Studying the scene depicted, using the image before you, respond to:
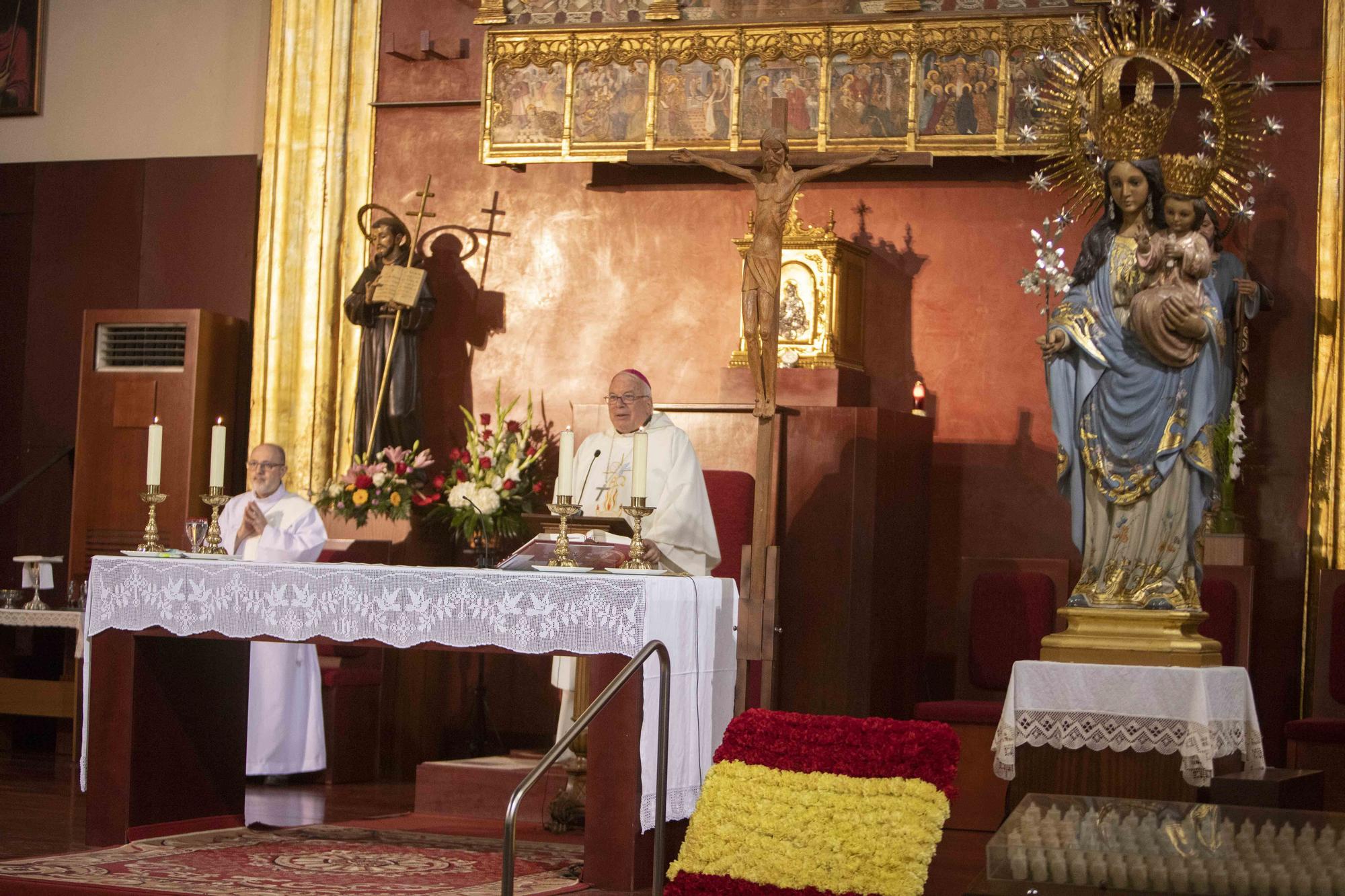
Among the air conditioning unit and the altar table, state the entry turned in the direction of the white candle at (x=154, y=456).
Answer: the air conditioning unit

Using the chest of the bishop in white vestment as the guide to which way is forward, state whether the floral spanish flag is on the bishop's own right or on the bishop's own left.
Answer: on the bishop's own left

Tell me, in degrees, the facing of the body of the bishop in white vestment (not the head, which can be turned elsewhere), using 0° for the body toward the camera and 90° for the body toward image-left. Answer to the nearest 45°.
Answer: approximately 45°

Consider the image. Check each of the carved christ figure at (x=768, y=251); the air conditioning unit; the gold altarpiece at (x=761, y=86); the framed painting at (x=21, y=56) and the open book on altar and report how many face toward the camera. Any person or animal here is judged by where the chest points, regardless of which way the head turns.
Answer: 4

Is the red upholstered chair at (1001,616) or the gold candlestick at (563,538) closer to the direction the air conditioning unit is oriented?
the gold candlestick

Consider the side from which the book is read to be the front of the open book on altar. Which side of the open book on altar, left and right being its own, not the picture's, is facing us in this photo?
back

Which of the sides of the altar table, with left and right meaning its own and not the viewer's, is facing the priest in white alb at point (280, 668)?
back

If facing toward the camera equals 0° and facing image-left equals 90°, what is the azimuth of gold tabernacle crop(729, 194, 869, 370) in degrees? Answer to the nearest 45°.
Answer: approximately 45°
